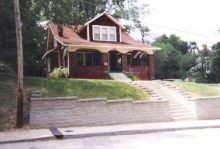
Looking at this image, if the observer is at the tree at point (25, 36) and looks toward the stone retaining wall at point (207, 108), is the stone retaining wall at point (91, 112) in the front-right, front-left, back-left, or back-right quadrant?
front-right

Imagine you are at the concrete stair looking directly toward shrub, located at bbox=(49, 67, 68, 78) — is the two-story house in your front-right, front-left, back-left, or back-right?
front-right

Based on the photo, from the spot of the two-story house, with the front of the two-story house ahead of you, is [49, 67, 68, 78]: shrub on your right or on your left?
on your right

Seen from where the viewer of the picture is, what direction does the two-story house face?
facing the viewer and to the right of the viewer

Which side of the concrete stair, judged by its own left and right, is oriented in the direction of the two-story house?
back

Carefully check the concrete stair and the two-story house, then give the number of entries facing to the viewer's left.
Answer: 0

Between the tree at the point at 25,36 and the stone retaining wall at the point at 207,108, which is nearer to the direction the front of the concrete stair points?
the stone retaining wall

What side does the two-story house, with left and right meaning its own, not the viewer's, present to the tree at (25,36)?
right

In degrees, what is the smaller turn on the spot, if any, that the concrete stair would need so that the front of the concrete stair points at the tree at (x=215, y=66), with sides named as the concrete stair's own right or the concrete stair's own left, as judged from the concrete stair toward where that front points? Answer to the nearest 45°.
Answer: approximately 135° to the concrete stair's own left

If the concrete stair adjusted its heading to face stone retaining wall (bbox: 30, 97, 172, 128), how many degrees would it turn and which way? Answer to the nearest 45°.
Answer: approximately 90° to its right

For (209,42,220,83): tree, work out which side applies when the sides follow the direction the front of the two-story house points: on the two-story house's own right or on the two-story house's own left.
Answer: on the two-story house's own left

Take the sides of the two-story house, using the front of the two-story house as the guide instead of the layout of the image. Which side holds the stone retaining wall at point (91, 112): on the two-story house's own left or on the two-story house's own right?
on the two-story house's own right
